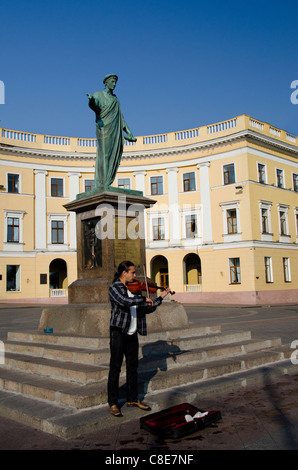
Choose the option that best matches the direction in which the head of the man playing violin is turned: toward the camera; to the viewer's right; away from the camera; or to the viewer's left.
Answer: to the viewer's right

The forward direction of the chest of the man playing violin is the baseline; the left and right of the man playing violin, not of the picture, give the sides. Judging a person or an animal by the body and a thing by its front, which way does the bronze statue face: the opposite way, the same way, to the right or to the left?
the same way

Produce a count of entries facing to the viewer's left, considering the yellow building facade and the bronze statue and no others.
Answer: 0

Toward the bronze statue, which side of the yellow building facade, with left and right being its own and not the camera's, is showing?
front

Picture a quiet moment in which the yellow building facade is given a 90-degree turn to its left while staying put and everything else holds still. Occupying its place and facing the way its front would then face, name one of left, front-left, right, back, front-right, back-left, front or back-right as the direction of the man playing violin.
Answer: right

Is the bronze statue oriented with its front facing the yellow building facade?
no

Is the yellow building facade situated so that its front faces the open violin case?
yes

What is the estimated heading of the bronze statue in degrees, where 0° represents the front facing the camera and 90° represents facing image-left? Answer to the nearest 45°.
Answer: approximately 315°

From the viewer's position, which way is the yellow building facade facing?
facing the viewer
